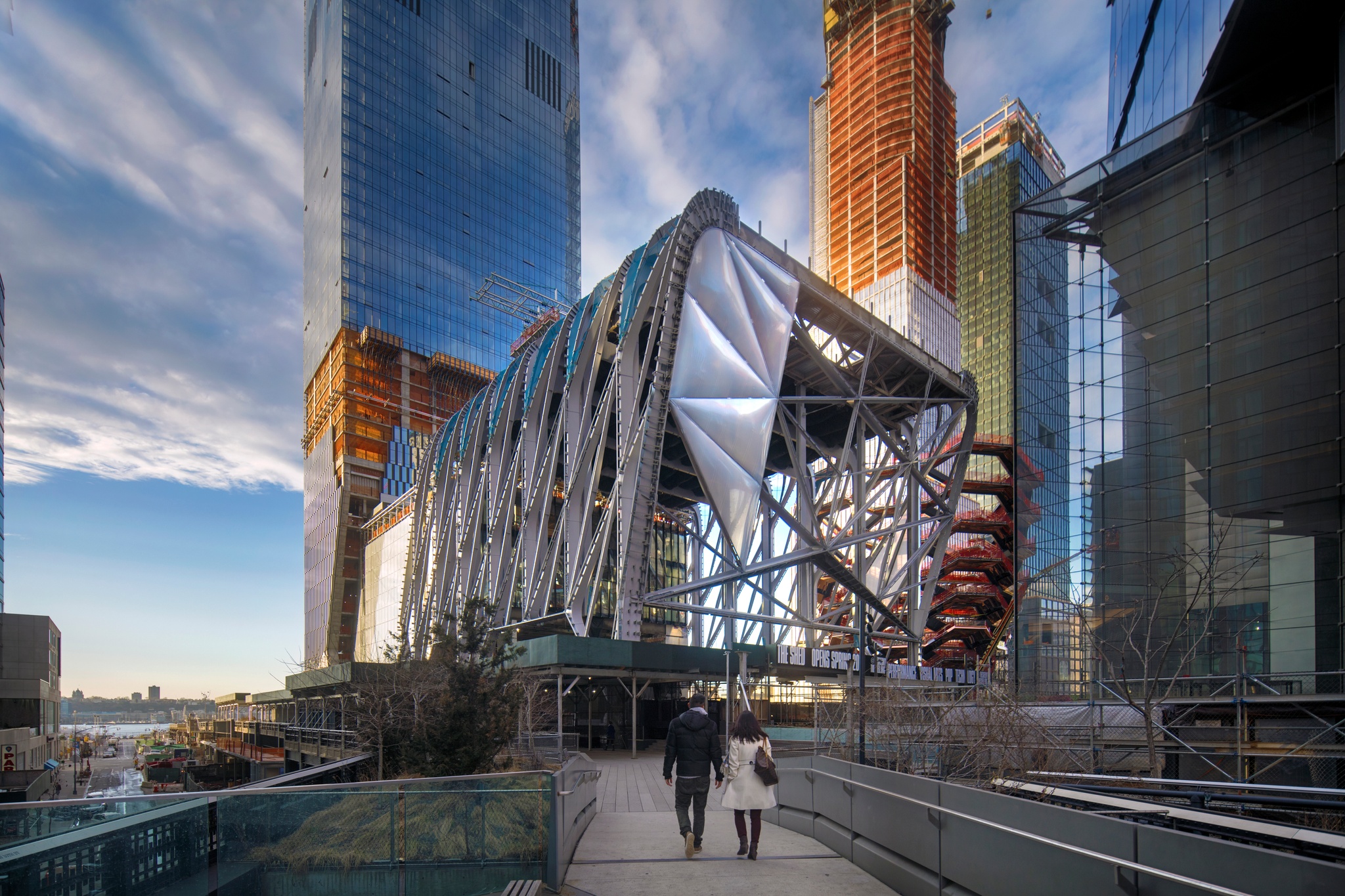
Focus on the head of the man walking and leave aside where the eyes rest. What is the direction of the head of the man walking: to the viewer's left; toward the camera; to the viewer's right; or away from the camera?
away from the camera

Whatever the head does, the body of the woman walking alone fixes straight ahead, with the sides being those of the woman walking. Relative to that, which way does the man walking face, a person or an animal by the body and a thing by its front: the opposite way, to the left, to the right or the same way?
the same way

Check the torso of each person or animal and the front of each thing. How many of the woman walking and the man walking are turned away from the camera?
2

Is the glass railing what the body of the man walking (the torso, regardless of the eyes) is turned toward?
no

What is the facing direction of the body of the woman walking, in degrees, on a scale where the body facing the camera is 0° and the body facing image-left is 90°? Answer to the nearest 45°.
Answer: approximately 180°

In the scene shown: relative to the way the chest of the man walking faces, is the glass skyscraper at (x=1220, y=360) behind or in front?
in front

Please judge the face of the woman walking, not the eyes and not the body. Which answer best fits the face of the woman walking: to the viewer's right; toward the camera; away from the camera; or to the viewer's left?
away from the camera

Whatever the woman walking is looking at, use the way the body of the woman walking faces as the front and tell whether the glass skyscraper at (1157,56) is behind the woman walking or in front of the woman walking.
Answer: in front

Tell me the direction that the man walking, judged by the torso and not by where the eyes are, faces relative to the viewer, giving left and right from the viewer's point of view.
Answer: facing away from the viewer
